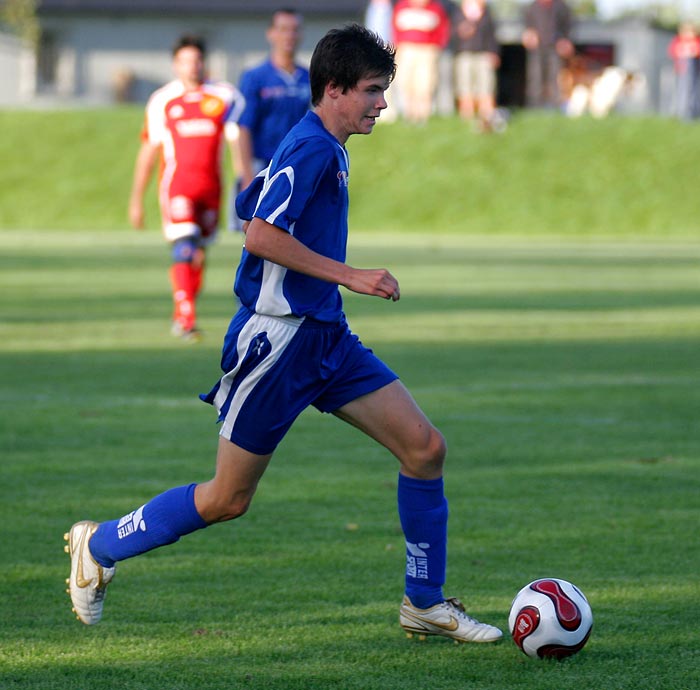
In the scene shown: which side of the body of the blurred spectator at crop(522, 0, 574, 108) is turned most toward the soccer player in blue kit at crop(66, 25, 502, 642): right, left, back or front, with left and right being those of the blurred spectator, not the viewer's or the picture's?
front

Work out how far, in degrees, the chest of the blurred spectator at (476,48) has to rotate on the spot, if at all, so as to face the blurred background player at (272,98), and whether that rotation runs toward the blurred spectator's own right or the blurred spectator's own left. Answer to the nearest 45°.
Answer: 0° — they already face them

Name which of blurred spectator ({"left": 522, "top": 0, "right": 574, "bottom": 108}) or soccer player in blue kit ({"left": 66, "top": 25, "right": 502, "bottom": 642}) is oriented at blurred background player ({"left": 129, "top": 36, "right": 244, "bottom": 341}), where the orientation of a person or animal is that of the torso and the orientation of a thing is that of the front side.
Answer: the blurred spectator

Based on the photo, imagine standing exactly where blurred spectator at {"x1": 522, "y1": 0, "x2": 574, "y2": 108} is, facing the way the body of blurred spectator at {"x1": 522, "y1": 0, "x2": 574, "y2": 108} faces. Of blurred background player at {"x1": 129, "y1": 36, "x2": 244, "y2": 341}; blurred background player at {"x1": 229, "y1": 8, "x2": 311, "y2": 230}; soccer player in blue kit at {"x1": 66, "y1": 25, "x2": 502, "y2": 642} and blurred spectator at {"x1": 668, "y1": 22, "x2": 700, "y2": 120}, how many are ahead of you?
3

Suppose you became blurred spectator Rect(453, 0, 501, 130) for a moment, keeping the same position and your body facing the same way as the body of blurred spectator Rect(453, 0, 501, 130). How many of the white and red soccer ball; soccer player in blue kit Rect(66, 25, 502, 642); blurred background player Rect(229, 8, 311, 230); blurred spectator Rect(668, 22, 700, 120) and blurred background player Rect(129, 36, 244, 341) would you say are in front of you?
4

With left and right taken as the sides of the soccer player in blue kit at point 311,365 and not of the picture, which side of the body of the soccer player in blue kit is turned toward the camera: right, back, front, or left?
right

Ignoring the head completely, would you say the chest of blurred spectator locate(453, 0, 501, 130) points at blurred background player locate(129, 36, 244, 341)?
yes

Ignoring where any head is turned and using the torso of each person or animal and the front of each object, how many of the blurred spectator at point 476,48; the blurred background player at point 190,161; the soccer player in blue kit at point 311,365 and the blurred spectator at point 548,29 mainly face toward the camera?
3

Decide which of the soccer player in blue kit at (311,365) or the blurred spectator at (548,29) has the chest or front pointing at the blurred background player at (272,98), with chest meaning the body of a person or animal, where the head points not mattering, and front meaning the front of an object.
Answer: the blurred spectator

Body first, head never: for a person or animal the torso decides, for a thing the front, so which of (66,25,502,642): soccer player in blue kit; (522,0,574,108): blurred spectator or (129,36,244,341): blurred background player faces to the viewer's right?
the soccer player in blue kit

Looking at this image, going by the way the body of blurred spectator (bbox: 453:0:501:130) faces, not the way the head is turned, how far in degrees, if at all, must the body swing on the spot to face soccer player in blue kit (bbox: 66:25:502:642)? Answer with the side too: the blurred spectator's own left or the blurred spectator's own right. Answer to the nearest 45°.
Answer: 0° — they already face them

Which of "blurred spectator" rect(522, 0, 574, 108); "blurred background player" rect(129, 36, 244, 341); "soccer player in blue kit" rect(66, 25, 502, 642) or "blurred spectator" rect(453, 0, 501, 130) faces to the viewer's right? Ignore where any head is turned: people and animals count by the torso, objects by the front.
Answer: the soccer player in blue kit

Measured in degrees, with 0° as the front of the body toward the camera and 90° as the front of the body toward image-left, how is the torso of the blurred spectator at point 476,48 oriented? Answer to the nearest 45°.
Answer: approximately 0°

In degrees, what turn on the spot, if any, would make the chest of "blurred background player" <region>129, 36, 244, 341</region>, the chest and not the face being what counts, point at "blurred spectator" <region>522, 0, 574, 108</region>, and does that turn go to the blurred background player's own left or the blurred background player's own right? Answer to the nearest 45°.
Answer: approximately 180°
